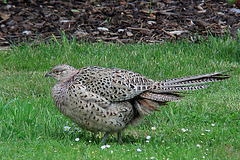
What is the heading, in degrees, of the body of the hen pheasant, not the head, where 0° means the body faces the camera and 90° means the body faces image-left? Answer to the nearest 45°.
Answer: approximately 90°
